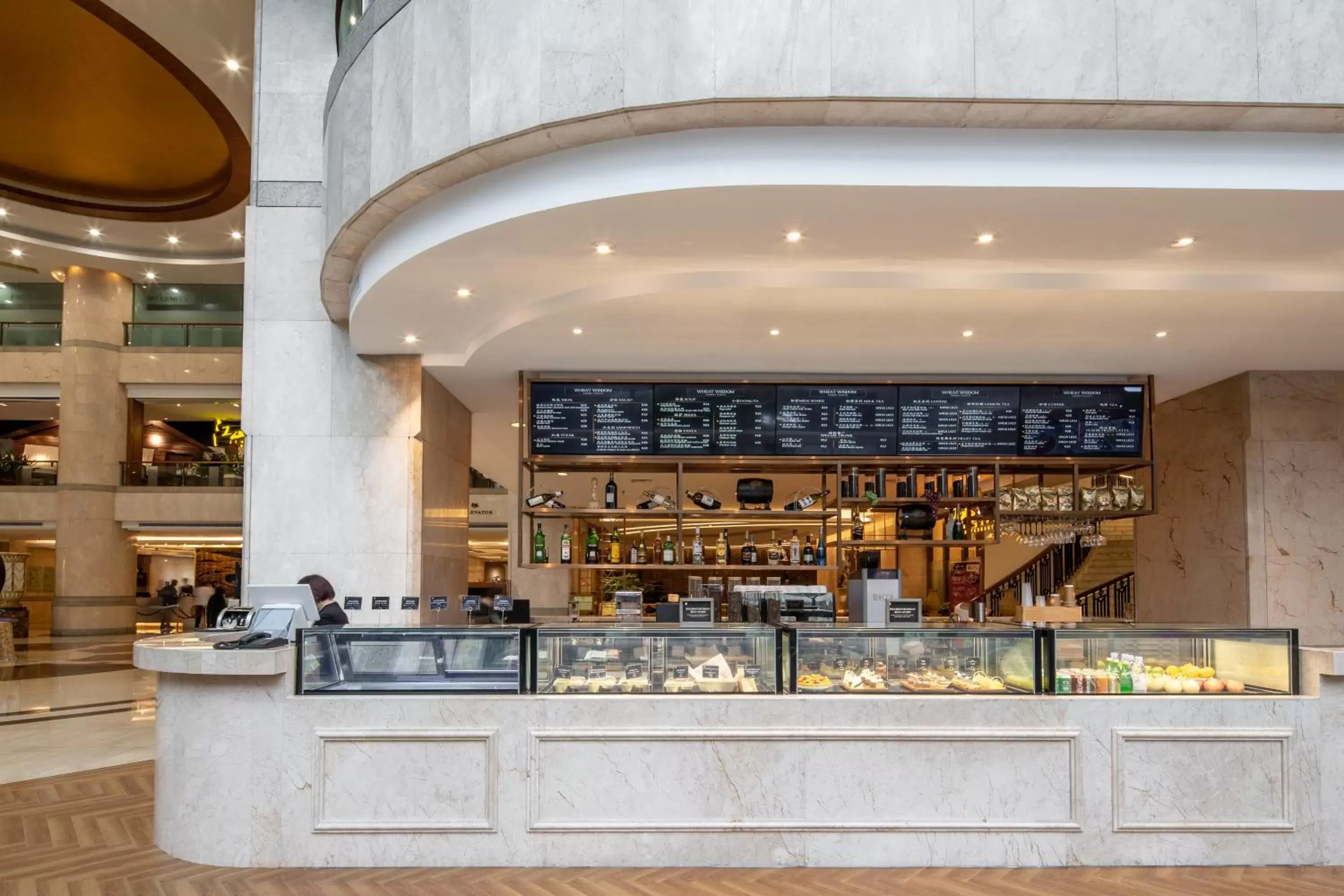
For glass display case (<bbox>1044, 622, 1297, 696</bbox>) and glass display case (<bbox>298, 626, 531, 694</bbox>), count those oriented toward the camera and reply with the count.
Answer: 2

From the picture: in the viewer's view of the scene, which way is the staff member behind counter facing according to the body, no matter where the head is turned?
to the viewer's left

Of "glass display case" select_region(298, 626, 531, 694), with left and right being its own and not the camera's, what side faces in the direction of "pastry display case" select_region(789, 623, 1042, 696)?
left

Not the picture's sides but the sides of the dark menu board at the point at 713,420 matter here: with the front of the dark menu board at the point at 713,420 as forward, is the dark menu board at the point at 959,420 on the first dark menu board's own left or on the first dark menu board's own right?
on the first dark menu board's own left

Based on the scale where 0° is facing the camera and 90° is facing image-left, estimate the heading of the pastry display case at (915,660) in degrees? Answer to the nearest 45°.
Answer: approximately 0°

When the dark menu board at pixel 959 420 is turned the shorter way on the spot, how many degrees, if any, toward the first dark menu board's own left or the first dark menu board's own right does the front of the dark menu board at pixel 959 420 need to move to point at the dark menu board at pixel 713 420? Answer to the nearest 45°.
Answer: approximately 90° to the first dark menu board's own right

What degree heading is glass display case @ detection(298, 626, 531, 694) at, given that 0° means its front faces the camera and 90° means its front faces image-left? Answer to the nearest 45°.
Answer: approximately 0°

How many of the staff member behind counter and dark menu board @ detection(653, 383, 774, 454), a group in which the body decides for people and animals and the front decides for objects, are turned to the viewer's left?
1
